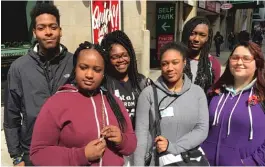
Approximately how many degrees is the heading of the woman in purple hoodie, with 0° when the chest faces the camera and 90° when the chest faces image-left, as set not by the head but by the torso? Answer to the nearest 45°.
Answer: approximately 45°

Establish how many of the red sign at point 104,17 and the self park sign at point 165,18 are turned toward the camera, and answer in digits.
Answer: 2

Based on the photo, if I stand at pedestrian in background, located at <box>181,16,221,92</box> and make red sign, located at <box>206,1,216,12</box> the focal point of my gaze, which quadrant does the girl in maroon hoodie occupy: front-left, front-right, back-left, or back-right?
back-left

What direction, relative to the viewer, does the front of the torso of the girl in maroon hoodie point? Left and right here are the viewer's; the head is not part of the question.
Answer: facing the viewer and to the right of the viewer

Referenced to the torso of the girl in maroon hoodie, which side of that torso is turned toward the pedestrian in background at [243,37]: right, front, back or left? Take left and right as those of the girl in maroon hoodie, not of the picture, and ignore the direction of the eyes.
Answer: left

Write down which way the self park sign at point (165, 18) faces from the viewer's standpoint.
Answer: facing the viewer

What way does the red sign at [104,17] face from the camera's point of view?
toward the camera

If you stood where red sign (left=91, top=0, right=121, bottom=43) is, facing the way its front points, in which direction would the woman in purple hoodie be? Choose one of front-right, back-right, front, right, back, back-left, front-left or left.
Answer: front

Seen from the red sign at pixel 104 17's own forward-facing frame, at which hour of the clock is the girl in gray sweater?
The girl in gray sweater is roughly at 12 o'clock from the red sign.

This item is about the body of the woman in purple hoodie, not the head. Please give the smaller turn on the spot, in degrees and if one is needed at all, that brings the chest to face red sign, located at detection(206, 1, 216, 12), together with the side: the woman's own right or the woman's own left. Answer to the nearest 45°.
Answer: approximately 135° to the woman's own right
